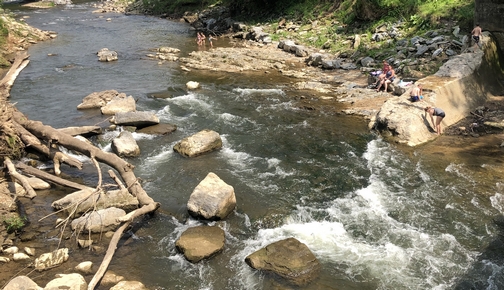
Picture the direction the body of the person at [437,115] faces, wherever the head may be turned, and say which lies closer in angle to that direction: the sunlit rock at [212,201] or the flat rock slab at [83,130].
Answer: the flat rock slab

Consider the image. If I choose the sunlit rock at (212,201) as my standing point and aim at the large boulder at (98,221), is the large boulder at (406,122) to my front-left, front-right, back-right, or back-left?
back-right

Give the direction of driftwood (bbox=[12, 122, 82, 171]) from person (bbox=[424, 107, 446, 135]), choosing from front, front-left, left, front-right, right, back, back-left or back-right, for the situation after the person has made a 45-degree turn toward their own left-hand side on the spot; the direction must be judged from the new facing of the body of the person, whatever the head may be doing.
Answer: front

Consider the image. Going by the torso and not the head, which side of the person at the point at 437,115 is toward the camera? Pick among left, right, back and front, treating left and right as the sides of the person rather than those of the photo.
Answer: left

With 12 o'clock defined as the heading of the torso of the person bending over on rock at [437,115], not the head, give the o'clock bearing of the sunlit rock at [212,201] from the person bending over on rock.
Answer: The sunlit rock is roughly at 10 o'clock from the person bending over on rock.

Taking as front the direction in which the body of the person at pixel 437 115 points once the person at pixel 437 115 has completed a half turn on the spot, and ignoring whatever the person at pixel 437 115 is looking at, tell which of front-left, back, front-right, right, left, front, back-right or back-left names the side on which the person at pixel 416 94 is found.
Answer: back-left

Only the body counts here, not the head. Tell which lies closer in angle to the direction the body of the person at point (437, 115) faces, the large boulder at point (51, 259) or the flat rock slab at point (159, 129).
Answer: the flat rock slab

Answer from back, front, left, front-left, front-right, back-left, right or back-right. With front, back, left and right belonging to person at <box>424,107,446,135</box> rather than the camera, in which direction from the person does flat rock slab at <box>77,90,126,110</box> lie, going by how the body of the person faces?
front

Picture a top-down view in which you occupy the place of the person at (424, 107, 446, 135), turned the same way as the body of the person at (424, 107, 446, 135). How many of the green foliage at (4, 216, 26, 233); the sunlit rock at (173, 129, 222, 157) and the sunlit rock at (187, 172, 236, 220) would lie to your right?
0

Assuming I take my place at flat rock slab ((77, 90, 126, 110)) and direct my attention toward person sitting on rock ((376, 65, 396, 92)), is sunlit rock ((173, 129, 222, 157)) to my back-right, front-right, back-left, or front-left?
front-right

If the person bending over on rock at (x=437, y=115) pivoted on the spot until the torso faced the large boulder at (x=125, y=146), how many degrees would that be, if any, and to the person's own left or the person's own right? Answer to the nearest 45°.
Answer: approximately 45° to the person's own left

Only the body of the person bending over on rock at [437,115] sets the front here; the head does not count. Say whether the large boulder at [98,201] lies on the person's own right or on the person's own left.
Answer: on the person's own left

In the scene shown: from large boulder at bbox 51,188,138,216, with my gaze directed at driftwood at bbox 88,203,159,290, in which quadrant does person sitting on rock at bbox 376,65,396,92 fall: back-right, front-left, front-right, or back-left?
back-left

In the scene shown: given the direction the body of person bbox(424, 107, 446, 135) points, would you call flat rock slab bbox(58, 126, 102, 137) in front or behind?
in front

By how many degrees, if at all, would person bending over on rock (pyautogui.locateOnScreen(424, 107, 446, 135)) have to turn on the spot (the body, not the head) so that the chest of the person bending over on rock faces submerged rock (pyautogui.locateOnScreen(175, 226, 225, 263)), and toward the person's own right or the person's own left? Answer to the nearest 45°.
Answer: approximately 45° to the person's own left

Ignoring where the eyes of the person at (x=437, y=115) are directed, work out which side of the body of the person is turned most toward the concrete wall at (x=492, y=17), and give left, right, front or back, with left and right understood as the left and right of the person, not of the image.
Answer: right

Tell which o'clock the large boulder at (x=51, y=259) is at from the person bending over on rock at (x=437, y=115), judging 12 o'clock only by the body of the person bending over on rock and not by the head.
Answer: The large boulder is roughly at 10 o'clock from the person bending over on rock.

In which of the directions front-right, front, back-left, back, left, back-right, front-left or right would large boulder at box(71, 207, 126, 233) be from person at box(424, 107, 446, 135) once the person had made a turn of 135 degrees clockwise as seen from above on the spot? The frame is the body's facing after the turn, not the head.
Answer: back
